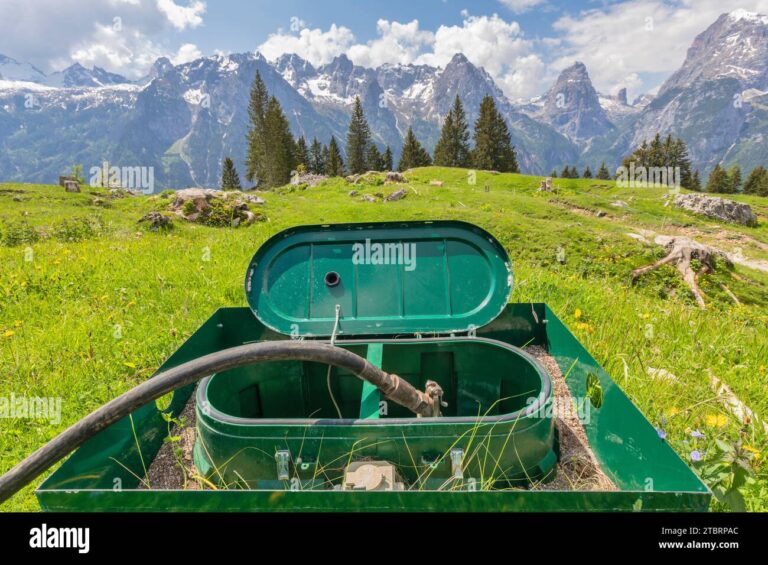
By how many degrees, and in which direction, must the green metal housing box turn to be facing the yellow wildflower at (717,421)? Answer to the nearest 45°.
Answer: approximately 90° to its left

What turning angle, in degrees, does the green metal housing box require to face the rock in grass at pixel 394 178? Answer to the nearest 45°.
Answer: approximately 180°

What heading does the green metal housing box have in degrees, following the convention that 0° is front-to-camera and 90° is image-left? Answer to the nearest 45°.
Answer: approximately 0°

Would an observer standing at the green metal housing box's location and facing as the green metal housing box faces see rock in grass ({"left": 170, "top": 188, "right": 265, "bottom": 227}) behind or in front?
behind

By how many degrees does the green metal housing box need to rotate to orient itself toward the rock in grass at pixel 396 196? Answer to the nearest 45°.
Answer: approximately 180°
